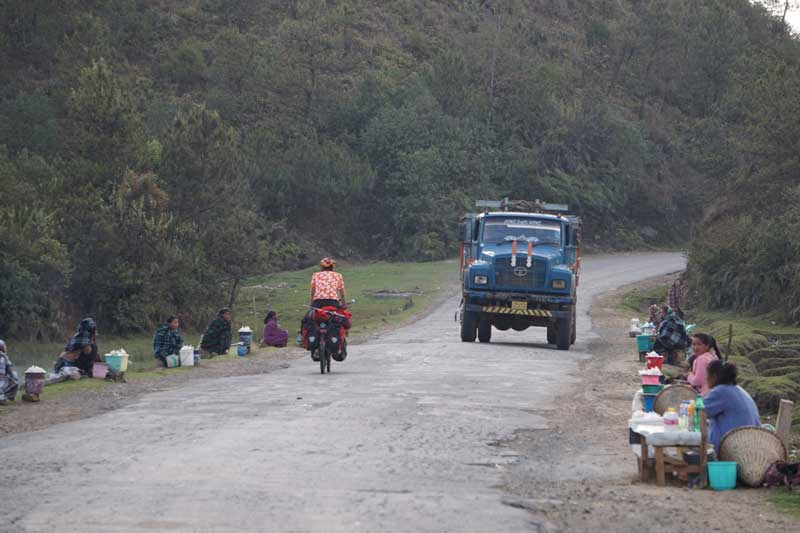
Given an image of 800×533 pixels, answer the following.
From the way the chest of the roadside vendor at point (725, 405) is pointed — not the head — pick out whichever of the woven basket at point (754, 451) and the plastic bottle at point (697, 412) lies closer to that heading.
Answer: the plastic bottle

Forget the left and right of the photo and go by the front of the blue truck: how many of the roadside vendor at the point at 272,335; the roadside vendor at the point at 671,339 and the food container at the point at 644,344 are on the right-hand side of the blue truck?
1

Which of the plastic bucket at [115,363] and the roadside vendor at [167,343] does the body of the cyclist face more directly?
the roadside vendor

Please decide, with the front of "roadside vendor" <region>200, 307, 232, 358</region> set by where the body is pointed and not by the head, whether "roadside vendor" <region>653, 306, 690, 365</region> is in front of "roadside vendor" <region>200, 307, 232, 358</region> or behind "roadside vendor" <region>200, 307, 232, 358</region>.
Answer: in front

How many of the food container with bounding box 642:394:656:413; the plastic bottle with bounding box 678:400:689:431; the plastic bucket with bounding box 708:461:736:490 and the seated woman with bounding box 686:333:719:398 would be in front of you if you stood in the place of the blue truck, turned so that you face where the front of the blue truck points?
4

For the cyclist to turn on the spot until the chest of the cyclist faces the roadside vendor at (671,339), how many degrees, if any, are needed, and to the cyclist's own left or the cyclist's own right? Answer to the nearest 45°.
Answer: approximately 90° to the cyclist's own right

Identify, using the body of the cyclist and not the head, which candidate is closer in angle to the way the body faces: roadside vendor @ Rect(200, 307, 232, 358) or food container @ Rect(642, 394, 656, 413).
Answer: the roadside vendor

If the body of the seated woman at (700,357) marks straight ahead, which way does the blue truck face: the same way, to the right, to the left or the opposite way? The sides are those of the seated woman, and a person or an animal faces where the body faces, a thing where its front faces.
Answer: to the left

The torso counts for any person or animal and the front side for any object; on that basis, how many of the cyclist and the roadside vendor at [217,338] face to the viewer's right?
1

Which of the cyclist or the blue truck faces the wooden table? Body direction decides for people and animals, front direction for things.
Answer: the blue truck

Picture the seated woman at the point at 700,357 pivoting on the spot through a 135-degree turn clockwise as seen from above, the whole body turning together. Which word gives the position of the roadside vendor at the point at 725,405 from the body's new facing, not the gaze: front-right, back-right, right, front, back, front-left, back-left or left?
back-right

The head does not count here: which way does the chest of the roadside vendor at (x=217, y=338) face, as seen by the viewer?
to the viewer's right

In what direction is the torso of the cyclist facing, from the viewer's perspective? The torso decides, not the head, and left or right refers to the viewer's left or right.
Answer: facing away from the viewer

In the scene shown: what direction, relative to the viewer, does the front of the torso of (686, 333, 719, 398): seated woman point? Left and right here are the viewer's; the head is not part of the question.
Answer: facing to the left of the viewer

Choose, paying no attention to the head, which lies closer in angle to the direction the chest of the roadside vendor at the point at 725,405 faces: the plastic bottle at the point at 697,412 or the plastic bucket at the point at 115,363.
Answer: the plastic bucket
